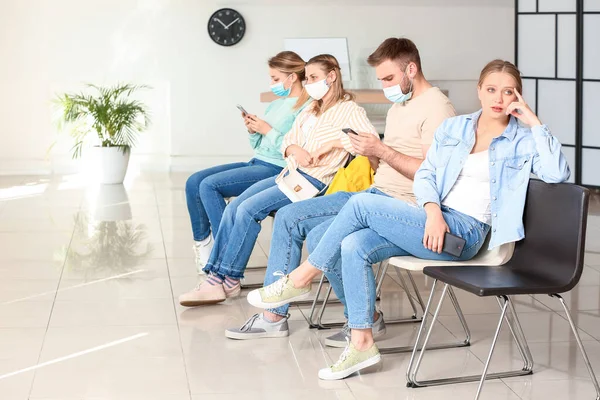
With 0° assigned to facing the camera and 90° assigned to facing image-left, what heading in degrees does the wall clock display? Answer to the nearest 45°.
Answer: approximately 0°

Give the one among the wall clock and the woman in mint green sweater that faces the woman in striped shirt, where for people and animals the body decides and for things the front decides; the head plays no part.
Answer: the wall clock

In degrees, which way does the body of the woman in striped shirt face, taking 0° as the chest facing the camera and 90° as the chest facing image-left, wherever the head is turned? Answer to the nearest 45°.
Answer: approximately 45°

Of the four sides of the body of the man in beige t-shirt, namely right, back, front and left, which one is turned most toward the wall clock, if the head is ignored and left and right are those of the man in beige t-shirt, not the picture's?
right

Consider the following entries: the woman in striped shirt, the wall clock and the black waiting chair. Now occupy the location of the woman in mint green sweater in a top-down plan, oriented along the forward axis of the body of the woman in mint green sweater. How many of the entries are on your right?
1

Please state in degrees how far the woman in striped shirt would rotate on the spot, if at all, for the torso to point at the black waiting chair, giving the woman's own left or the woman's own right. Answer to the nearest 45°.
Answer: approximately 90° to the woman's own left

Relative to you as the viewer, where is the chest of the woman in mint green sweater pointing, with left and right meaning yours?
facing to the left of the viewer

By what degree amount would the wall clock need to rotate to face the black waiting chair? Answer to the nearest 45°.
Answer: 0° — it already faces it

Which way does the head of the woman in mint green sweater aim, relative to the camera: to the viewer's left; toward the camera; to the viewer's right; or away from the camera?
to the viewer's left

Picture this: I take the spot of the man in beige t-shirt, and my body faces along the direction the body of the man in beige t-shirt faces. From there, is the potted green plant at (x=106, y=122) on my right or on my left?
on my right

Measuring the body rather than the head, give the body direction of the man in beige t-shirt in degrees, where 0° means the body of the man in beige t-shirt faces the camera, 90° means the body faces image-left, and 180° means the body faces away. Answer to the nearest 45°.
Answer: approximately 90°

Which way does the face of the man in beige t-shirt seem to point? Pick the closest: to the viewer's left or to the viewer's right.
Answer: to the viewer's left
